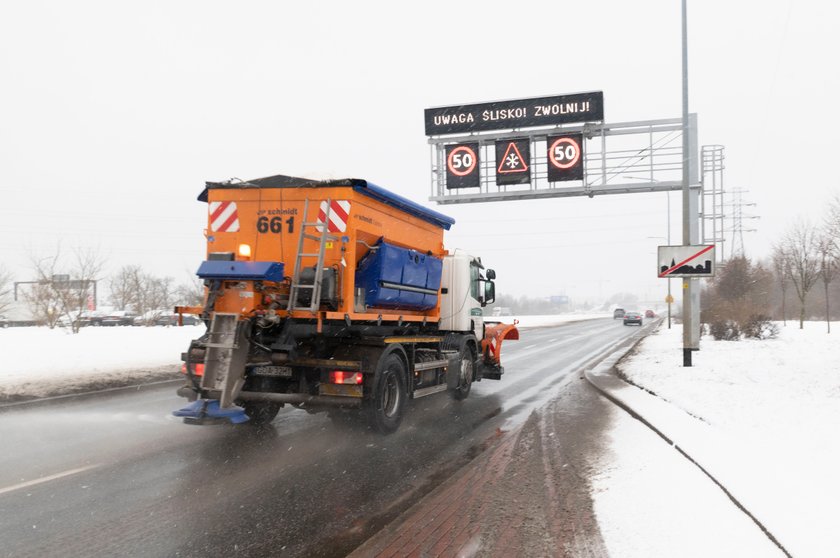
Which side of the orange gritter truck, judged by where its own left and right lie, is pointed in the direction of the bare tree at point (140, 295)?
left

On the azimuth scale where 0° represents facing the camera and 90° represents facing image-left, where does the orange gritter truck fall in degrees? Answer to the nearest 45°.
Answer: approximately 225°

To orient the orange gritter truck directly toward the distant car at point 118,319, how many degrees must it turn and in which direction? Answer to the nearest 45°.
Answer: approximately 90° to its left
